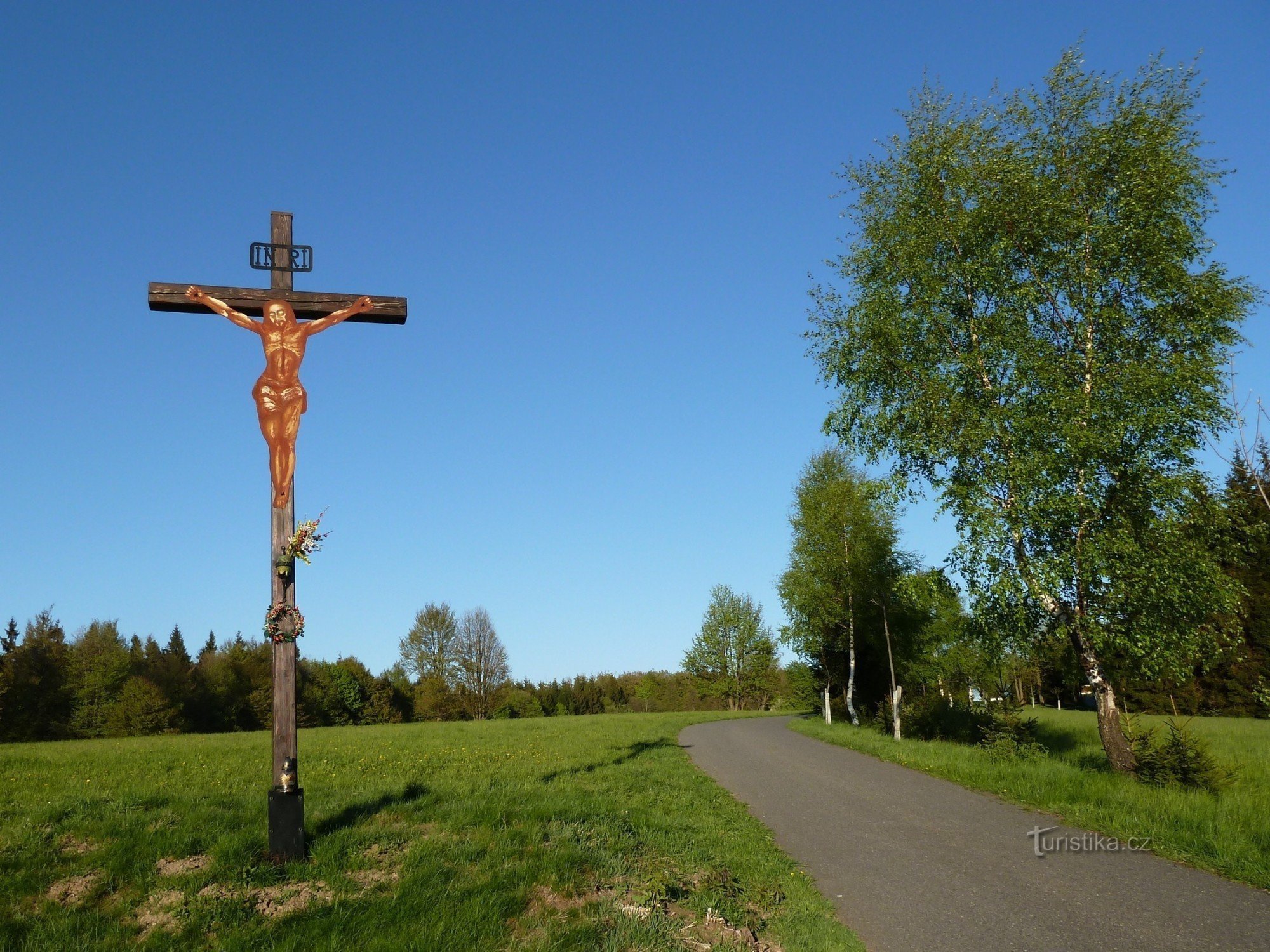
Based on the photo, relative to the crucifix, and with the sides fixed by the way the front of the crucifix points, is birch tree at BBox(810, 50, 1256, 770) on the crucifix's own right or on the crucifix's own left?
on the crucifix's own left

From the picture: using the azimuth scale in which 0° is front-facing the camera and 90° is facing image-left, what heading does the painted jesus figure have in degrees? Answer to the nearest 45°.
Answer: approximately 0°

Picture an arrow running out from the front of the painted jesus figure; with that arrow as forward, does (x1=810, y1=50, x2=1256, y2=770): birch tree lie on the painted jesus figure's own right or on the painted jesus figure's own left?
on the painted jesus figure's own left

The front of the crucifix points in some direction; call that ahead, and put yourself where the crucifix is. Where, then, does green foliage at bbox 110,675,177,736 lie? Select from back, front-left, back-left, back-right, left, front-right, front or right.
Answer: back

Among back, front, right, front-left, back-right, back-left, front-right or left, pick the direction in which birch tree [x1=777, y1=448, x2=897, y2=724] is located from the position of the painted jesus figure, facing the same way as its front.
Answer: back-left

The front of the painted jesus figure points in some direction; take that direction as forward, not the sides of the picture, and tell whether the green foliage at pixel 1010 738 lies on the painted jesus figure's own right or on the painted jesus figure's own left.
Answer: on the painted jesus figure's own left

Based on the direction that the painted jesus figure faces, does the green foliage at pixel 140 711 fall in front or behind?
behind
